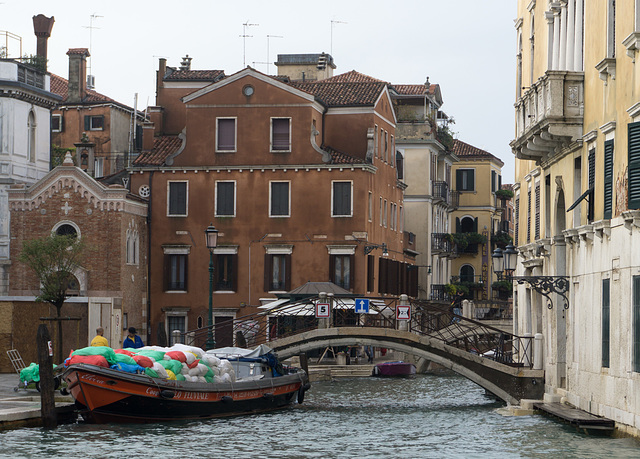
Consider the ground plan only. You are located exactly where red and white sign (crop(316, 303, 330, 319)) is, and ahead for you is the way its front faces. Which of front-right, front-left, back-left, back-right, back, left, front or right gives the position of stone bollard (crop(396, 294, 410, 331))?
left

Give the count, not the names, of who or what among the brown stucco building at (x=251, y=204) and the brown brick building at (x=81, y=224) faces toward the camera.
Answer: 2

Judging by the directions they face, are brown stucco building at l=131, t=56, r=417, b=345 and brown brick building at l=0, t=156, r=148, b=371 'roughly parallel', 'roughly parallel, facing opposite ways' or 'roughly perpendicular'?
roughly parallel

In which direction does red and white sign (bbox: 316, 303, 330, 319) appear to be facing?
toward the camera

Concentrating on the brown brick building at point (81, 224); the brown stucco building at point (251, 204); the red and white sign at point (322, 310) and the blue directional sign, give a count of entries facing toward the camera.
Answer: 4

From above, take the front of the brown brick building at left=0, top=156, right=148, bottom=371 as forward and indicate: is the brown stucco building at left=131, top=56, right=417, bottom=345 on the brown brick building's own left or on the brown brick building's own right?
on the brown brick building's own left

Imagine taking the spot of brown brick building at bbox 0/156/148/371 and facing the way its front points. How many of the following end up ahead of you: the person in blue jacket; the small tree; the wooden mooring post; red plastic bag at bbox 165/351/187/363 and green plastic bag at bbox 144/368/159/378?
5

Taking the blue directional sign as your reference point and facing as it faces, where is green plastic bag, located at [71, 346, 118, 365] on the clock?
The green plastic bag is roughly at 1 o'clock from the blue directional sign.

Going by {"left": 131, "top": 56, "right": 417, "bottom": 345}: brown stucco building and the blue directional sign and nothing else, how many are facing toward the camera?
2

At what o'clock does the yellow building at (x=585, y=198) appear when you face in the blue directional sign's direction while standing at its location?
The yellow building is roughly at 11 o'clock from the blue directional sign.

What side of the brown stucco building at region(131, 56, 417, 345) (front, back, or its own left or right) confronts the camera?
front

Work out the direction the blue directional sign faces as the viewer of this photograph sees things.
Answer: facing the viewer

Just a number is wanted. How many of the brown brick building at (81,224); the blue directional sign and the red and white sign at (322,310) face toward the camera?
3

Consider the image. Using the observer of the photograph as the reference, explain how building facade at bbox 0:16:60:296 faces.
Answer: facing the viewer and to the right of the viewer

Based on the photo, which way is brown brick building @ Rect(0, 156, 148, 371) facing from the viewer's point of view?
toward the camera
